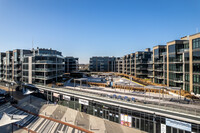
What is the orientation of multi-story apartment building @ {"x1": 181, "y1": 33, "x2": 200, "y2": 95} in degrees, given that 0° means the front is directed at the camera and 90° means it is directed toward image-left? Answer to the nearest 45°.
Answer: approximately 45°

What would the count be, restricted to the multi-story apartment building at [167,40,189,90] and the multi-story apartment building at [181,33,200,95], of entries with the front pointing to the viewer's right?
0

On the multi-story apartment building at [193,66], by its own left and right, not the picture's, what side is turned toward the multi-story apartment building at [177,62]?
right

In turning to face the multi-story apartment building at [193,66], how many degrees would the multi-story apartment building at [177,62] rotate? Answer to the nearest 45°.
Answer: approximately 90° to its left

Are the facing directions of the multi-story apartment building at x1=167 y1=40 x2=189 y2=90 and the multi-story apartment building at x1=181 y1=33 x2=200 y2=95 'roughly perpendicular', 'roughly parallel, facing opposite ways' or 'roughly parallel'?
roughly parallel
